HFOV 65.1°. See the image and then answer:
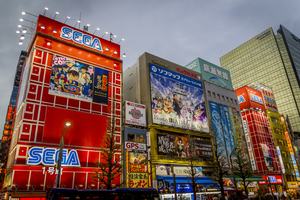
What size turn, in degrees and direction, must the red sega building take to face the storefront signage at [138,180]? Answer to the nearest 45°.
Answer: approximately 45° to its left

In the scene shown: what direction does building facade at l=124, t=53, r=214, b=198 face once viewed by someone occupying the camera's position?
facing the viewer and to the right of the viewer

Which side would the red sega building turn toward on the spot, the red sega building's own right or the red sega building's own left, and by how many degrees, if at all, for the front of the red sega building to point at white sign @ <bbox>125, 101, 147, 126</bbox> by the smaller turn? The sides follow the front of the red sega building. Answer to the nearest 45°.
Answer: approximately 45° to the red sega building's own left

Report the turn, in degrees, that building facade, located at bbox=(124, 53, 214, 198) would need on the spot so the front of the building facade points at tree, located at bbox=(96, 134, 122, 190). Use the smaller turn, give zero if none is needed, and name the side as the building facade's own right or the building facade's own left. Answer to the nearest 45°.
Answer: approximately 90° to the building facade's own right

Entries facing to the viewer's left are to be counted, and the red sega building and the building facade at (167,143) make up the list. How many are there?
0

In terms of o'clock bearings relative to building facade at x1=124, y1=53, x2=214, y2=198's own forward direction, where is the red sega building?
The red sega building is roughly at 3 o'clock from the building facade.
